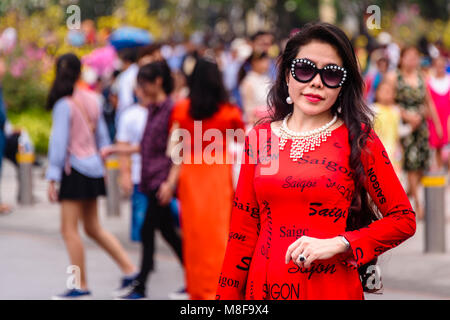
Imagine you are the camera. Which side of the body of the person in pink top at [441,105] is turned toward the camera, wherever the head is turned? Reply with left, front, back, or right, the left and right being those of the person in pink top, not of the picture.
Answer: front

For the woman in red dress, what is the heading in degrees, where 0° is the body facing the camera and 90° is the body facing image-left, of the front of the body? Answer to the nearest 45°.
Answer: approximately 0°

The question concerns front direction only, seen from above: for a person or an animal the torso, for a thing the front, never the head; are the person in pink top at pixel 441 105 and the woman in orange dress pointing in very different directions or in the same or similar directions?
very different directions

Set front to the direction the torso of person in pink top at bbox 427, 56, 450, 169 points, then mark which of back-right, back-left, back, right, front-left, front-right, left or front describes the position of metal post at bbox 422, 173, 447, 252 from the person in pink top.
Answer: front

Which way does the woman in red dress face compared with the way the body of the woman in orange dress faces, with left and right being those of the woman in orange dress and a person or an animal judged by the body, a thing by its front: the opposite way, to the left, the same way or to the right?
the opposite way

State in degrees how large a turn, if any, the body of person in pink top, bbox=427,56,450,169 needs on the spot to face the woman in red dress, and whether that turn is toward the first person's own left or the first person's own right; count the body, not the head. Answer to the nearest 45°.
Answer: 0° — they already face them

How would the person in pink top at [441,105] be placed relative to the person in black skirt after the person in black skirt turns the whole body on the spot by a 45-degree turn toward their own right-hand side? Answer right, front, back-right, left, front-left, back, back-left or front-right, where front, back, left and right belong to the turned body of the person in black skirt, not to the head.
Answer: front-right

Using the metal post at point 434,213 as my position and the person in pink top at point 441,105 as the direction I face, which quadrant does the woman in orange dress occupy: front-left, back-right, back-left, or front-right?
back-left

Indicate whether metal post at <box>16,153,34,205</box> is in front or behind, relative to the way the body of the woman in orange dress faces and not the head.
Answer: in front

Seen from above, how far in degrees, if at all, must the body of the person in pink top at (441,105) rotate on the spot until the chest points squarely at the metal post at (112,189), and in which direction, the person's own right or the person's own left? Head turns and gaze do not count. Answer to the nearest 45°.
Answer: approximately 45° to the person's own right

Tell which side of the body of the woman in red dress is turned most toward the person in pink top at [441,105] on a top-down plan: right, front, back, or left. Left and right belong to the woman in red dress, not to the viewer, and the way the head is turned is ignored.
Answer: back

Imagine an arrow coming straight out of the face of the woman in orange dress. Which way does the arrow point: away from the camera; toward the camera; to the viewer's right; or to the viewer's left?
away from the camera

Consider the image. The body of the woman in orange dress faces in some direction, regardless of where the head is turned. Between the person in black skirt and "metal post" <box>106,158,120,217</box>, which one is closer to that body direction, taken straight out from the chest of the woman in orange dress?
the metal post

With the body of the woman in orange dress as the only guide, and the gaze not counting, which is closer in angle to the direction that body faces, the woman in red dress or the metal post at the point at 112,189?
the metal post

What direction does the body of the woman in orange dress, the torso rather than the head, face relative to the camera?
away from the camera

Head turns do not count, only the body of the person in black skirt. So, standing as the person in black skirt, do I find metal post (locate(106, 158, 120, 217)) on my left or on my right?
on my right

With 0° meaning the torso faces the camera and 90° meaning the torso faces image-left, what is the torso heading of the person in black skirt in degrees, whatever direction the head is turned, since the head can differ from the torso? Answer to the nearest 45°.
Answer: approximately 135°

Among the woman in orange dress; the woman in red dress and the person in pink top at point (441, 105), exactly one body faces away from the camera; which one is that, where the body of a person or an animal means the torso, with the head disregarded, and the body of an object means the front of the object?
the woman in orange dress
